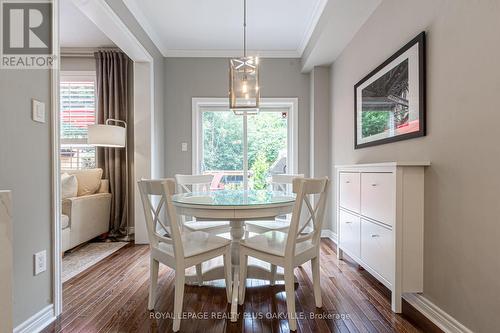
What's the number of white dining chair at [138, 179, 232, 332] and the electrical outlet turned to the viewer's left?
0

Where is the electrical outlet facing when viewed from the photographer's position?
facing the viewer and to the right of the viewer

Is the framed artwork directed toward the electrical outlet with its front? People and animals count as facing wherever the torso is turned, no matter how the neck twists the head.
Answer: yes

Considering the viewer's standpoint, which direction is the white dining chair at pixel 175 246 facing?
facing away from the viewer and to the right of the viewer

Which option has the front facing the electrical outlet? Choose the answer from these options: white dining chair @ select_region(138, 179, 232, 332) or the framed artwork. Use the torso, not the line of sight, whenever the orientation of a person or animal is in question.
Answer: the framed artwork

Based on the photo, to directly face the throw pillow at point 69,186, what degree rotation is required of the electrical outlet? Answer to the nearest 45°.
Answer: approximately 135° to its left

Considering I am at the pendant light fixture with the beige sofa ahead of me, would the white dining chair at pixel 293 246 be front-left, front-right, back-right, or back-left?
back-left

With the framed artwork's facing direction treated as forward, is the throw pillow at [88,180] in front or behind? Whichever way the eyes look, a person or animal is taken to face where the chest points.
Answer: in front

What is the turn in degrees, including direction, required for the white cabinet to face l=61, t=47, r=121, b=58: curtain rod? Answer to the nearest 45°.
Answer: approximately 45° to its right

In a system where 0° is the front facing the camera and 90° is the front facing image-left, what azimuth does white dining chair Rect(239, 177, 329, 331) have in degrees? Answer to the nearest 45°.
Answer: approximately 135°

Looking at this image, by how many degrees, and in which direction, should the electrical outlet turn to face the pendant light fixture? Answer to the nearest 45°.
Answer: approximately 45° to its left

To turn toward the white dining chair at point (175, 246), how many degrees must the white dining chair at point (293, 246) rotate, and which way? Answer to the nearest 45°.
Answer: approximately 45° to its left

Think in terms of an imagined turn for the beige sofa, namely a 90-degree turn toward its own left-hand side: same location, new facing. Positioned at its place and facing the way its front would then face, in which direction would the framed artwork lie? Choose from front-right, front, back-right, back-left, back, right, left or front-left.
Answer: front

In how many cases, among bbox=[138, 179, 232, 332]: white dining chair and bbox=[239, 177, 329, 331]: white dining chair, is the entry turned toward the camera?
0

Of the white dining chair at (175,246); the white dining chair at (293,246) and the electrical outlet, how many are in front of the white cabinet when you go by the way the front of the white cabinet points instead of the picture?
3
